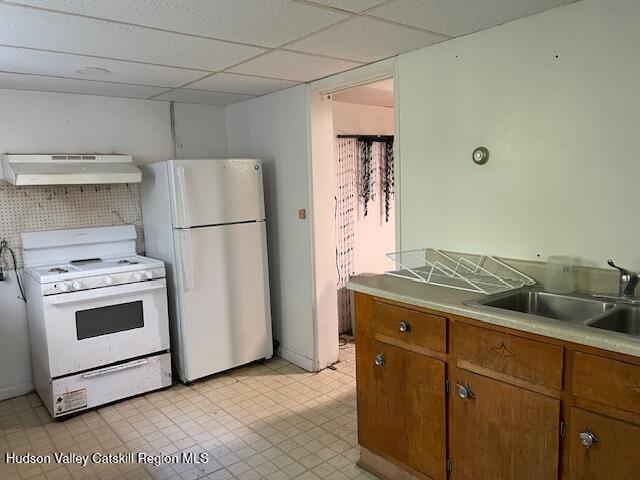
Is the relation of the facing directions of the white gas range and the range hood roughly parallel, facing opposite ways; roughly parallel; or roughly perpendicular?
roughly parallel

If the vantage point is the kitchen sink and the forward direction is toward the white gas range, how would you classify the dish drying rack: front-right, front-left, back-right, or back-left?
front-right

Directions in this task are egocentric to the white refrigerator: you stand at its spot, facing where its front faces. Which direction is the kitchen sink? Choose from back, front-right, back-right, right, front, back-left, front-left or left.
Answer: front

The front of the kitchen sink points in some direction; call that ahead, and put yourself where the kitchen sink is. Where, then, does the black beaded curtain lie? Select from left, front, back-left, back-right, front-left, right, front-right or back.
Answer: right

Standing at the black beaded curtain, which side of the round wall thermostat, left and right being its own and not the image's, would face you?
right

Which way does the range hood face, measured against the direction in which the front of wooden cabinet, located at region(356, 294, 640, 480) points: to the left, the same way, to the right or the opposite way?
to the left

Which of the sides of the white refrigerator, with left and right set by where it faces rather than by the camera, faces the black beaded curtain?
left

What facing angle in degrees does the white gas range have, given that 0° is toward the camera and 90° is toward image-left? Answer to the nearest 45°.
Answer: approximately 0°

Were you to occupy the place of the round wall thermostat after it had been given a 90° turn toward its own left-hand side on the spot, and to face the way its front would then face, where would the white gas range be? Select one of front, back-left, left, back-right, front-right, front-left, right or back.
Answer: back-right

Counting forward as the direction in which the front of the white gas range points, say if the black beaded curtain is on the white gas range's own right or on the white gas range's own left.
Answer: on the white gas range's own left

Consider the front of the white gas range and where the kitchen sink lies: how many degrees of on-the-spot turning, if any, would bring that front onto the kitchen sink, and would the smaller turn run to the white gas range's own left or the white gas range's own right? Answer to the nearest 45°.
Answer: approximately 45° to the white gas range's own left

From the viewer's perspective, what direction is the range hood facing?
toward the camera

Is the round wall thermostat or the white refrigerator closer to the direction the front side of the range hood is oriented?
the round wall thermostat

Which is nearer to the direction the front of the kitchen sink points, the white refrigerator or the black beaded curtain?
the white refrigerator

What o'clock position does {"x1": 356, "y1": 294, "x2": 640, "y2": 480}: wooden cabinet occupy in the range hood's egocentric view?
The wooden cabinet is roughly at 11 o'clock from the range hood.

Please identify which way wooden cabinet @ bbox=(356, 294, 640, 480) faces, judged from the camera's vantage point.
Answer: facing the viewer and to the left of the viewer

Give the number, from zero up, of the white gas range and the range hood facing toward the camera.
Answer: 2

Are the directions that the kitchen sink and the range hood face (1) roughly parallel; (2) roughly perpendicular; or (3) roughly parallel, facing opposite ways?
roughly perpendicular

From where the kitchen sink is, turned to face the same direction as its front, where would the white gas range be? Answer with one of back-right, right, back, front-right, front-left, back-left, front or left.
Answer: front-right
